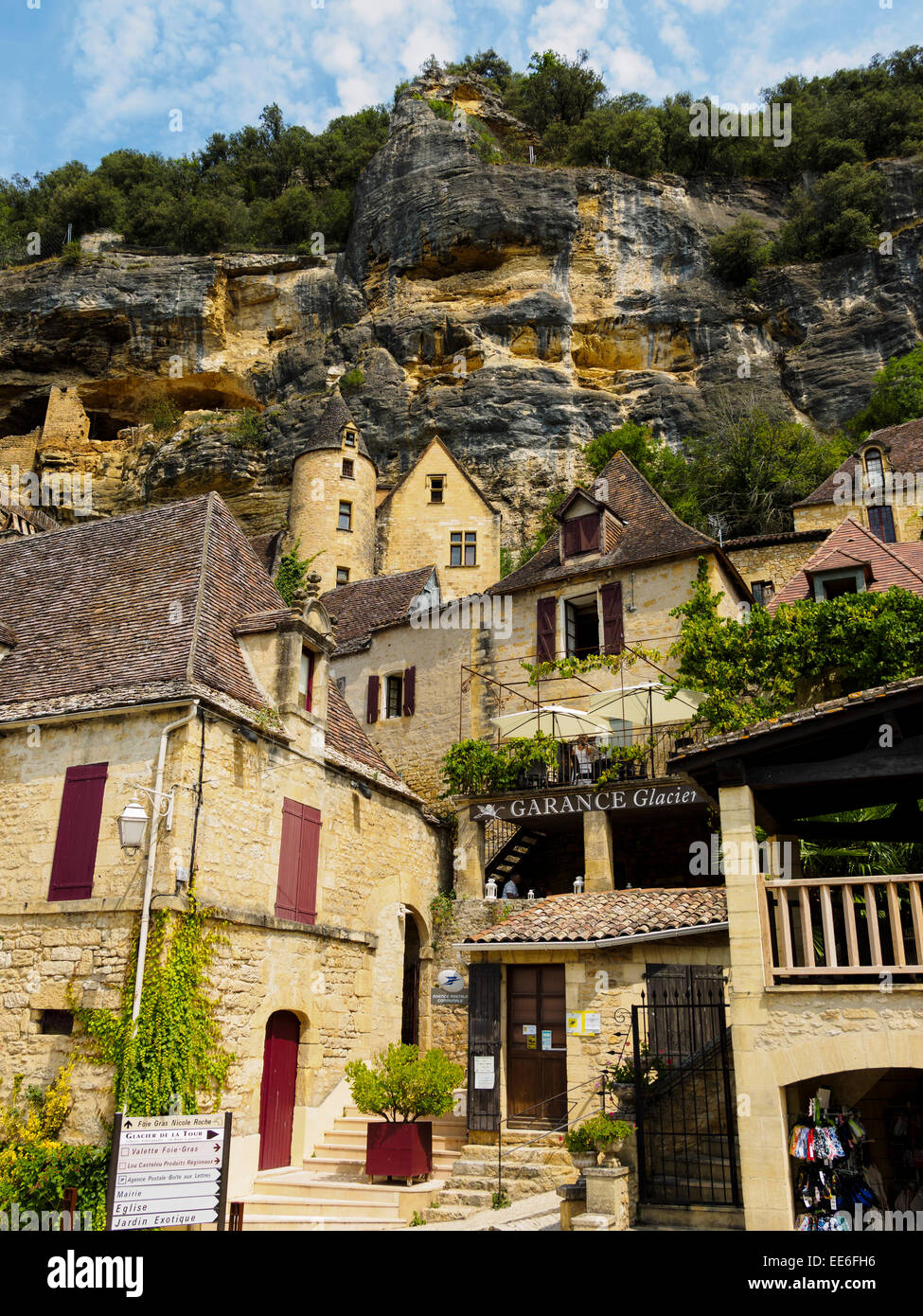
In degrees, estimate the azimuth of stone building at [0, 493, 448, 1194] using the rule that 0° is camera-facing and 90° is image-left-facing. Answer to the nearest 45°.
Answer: approximately 315°

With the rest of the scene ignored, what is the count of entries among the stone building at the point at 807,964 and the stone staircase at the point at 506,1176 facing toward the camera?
2

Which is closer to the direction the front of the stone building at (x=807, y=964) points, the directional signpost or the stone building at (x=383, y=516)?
the directional signpost

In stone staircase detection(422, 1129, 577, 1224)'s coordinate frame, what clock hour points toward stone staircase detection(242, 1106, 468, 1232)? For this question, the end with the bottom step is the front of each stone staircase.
stone staircase detection(242, 1106, 468, 1232) is roughly at 3 o'clock from stone staircase detection(422, 1129, 577, 1224).

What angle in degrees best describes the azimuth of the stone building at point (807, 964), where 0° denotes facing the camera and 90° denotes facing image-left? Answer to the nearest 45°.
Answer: approximately 0°

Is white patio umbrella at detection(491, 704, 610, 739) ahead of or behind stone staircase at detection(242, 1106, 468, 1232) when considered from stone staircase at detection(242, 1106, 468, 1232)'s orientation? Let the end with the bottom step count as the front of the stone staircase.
behind

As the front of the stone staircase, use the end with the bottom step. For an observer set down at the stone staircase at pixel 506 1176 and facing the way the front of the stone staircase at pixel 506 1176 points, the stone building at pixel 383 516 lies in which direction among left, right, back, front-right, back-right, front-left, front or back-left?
back
